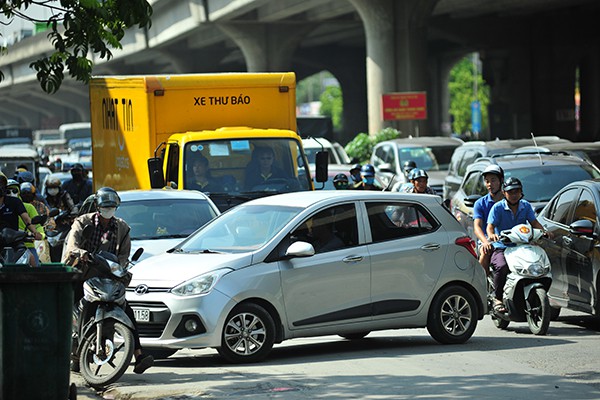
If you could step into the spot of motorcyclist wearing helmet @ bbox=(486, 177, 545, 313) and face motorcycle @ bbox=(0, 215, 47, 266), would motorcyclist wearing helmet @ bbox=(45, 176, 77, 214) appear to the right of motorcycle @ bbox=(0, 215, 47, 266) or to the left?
right

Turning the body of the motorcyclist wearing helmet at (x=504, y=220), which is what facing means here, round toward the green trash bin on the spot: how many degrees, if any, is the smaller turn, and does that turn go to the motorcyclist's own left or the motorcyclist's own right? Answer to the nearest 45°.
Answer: approximately 90° to the motorcyclist's own right

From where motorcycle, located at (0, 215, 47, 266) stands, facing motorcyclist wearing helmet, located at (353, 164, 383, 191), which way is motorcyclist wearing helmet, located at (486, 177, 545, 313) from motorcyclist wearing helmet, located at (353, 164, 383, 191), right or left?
right

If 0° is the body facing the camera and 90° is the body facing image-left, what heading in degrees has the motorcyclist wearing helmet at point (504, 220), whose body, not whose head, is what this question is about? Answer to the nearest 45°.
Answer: approximately 315°
